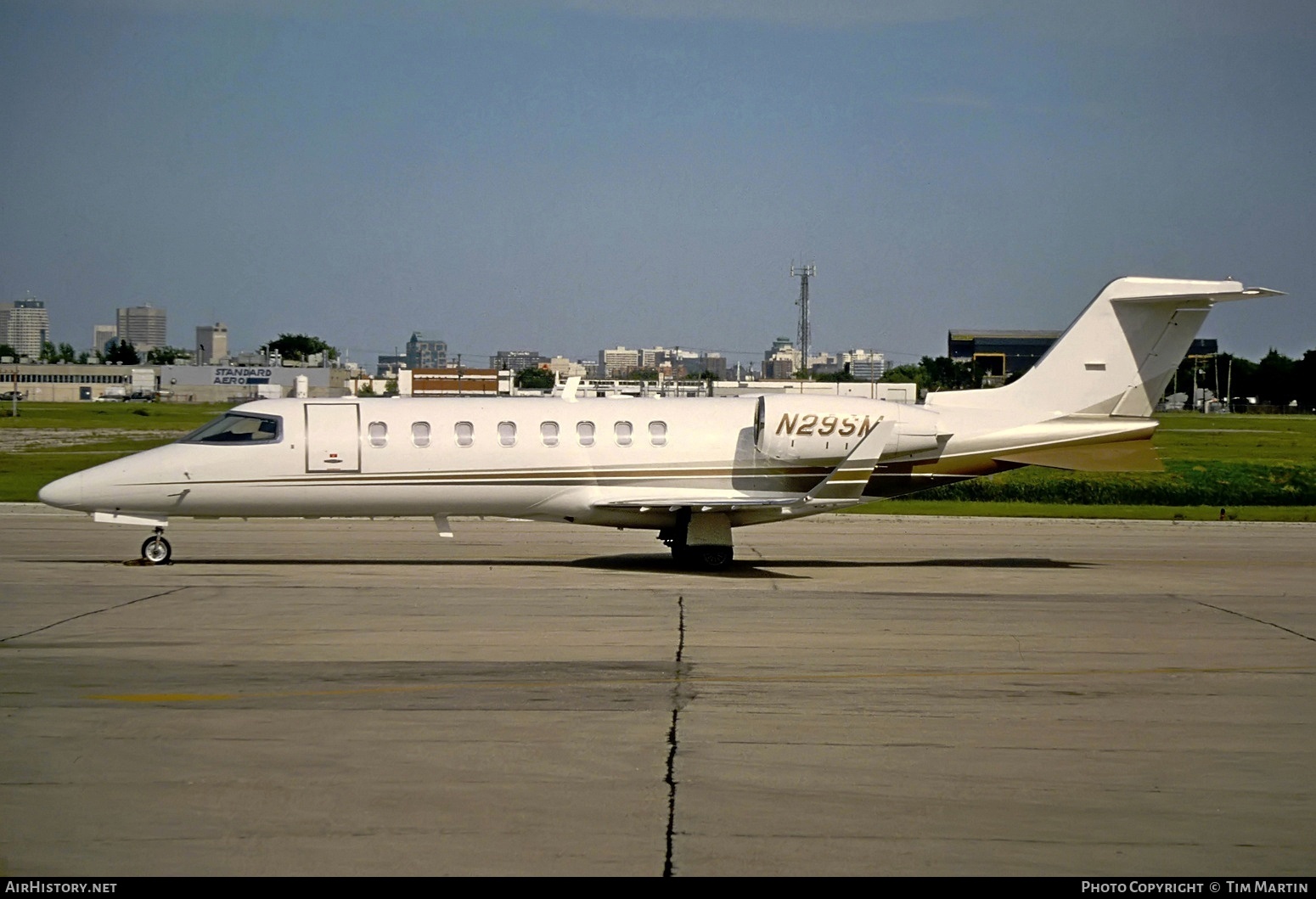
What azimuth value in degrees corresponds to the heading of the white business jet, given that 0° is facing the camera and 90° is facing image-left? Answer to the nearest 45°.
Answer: approximately 90°
